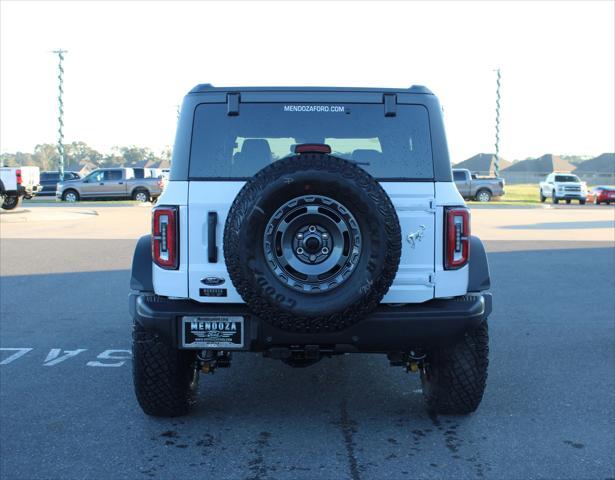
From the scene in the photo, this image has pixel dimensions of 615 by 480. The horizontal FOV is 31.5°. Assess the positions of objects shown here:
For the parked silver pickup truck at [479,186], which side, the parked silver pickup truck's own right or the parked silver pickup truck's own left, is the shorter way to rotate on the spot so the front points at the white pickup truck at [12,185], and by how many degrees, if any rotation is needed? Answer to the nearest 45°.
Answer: approximately 45° to the parked silver pickup truck's own left

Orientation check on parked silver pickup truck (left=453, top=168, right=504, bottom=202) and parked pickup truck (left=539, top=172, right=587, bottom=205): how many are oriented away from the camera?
0

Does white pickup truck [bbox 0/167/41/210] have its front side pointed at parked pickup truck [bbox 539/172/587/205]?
no

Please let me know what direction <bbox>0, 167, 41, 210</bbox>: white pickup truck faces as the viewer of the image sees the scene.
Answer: facing away from the viewer and to the left of the viewer

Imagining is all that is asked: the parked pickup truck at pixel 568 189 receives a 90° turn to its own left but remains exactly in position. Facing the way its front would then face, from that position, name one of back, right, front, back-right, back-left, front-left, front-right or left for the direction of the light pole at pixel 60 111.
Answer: back-left

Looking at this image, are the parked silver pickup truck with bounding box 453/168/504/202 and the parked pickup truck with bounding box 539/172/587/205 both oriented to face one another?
no

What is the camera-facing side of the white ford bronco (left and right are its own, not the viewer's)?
back

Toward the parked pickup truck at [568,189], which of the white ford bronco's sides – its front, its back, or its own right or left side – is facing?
front

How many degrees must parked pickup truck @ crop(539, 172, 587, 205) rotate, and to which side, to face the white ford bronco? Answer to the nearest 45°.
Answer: approximately 45° to its right

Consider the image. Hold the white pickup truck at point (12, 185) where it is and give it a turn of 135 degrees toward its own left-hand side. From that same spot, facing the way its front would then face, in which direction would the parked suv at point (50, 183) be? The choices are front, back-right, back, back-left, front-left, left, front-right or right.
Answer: back

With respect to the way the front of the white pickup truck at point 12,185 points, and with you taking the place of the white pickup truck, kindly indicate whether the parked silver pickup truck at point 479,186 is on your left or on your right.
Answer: on your right

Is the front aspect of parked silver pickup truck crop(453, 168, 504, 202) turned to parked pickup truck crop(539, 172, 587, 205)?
no

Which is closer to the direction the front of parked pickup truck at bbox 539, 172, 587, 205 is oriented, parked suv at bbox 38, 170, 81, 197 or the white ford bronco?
the white ford bronco

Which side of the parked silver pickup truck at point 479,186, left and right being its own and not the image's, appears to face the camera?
left
